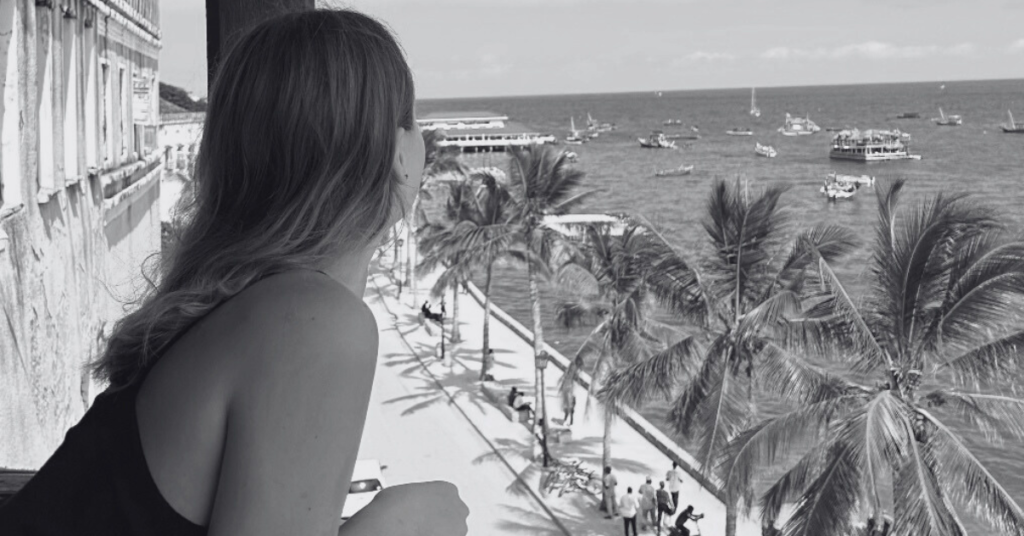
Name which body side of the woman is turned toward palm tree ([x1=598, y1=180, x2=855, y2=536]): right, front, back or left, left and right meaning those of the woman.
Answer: front

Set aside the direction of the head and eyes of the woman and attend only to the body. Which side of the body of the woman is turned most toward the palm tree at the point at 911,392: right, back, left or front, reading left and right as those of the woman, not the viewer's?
front

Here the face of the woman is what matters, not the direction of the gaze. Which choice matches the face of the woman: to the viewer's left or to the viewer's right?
to the viewer's right

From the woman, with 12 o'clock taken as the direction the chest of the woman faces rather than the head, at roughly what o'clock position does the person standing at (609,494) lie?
The person standing is roughly at 11 o'clock from the woman.

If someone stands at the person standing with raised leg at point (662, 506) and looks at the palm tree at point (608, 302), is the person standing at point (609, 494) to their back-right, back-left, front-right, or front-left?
front-left

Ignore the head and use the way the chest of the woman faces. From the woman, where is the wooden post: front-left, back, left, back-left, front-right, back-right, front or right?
front-left

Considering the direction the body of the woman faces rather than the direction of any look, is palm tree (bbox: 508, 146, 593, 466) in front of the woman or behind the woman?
in front

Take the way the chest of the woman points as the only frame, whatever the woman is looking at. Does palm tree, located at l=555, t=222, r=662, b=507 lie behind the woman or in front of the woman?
in front

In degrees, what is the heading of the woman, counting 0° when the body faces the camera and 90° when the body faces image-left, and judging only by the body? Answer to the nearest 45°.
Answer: approximately 225°
